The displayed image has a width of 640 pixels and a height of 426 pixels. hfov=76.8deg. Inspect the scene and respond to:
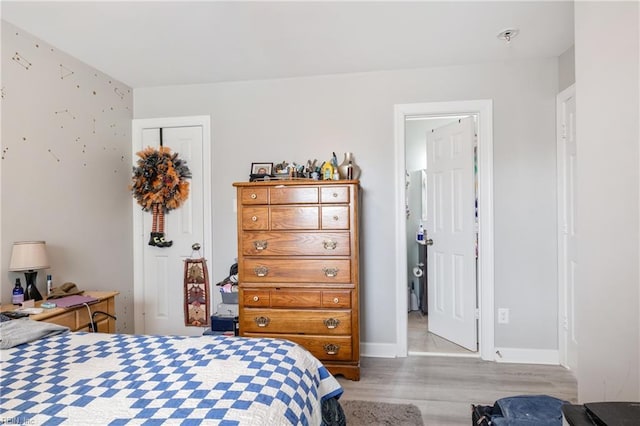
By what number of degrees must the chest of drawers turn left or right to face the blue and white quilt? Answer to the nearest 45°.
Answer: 0° — it already faces it

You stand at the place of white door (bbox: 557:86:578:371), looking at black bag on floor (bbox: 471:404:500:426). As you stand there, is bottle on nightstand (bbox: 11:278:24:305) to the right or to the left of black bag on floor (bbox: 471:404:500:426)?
right

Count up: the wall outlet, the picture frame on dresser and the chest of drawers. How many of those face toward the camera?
3

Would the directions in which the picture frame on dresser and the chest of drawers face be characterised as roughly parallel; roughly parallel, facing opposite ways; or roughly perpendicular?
roughly parallel

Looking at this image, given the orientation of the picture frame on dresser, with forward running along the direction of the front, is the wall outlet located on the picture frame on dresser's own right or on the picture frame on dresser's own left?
on the picture frame on dresser's own left

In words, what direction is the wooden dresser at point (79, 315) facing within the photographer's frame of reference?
facing the viewer and to the right of the viewer

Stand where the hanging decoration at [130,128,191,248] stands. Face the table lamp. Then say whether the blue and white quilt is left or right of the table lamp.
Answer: left

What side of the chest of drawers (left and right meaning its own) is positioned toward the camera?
front

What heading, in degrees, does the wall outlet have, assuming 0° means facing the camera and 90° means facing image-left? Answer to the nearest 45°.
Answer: approximately 0°

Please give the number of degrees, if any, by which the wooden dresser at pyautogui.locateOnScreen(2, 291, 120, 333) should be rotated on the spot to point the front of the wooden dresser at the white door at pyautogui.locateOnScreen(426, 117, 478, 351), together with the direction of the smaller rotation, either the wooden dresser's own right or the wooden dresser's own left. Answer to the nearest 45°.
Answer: approximately 45° to the wooden dresser's own left

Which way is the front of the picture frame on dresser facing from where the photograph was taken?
facing the viewer

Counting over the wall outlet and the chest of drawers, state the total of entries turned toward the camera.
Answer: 2

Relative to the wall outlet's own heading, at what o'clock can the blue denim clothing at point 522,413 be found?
The blue denim clothing is roughly at 12 o'clock from the wall outlet.

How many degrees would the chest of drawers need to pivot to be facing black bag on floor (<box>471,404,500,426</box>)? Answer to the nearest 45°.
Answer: approximately 45° to its left

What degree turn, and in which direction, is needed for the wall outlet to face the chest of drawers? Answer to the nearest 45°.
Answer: approximately 45° to its right
